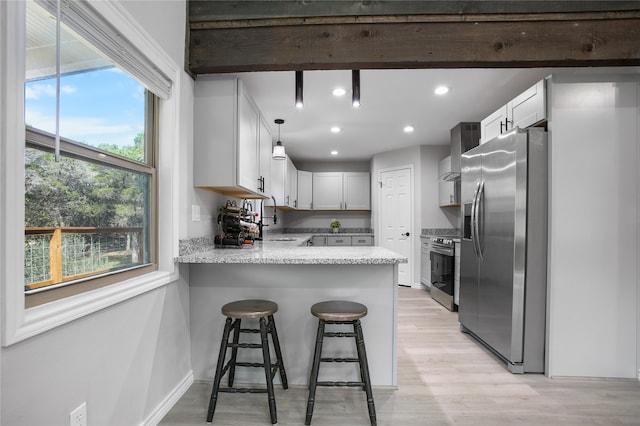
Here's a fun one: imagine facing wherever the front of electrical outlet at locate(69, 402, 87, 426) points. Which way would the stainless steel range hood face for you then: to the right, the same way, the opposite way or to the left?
the opposite way

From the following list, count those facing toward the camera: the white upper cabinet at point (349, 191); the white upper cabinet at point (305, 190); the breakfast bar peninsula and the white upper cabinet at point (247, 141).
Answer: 3

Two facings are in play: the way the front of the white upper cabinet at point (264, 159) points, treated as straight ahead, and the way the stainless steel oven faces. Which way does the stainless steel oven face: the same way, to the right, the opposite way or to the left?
the opposite way

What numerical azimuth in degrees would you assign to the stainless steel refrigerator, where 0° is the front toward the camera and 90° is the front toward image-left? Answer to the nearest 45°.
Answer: approximately 45°

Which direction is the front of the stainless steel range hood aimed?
to the viewer's left

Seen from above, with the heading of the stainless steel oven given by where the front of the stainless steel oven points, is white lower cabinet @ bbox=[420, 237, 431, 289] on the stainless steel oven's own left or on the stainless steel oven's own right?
on the stainless steel oven's own right

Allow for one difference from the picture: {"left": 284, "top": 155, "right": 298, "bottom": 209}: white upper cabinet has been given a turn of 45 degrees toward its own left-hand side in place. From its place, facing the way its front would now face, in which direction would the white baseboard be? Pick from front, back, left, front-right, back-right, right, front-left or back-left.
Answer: back-right

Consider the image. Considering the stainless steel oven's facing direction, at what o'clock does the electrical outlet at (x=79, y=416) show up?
The electrical outlet is roughly at 11 o'clock from the stainless steel oven.

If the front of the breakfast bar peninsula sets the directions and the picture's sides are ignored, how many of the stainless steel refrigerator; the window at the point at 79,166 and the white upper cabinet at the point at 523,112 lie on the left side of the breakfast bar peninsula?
2

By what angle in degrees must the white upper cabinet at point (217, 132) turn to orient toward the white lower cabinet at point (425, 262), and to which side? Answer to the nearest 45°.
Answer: approximately 45° to its left

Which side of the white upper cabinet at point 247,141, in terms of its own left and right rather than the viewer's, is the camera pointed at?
right
